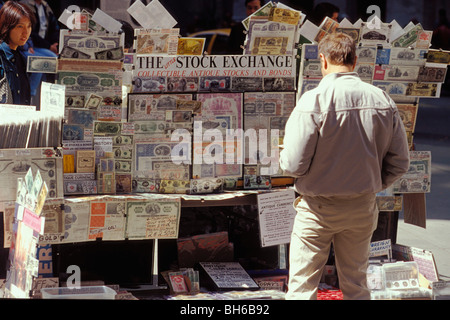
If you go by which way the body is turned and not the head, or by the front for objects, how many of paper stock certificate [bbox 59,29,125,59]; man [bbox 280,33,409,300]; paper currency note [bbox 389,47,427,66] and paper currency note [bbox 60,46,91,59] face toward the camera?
3

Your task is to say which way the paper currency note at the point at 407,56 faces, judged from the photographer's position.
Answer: facing the viewer

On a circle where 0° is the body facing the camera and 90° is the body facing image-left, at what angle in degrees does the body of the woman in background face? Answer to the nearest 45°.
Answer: approximately 315°

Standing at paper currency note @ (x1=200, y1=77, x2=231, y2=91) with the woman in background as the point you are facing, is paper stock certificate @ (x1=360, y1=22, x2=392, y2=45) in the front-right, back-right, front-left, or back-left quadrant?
back-right

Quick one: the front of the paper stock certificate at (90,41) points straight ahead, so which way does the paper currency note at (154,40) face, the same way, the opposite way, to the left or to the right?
the same way

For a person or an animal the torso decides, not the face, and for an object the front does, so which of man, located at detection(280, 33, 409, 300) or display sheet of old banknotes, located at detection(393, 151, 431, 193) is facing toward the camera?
the display sheet of old banknotes

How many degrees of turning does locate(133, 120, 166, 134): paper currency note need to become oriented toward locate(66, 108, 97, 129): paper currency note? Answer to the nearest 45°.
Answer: approximately 90° to its right

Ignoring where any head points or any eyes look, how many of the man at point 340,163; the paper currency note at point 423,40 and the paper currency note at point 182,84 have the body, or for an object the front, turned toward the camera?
2

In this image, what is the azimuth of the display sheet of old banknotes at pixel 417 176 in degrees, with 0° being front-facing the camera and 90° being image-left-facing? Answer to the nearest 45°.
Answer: approximately 0°

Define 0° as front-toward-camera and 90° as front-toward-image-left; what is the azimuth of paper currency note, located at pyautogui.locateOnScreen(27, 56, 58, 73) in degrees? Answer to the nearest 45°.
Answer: approximately 0°

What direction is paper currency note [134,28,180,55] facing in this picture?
toward the camera

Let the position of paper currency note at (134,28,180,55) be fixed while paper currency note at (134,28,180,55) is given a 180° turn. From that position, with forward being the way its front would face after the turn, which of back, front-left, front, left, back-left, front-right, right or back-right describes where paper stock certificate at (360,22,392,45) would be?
right

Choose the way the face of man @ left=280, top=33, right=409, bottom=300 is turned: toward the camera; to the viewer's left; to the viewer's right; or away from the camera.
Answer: away from the camera

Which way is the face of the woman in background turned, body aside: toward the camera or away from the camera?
toward the camera

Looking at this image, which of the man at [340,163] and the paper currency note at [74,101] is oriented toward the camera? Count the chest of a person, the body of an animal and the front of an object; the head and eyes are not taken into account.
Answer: the paper currency note

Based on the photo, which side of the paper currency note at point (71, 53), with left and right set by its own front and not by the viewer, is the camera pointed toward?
front

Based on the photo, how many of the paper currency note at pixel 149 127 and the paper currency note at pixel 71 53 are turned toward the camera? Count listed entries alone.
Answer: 2
